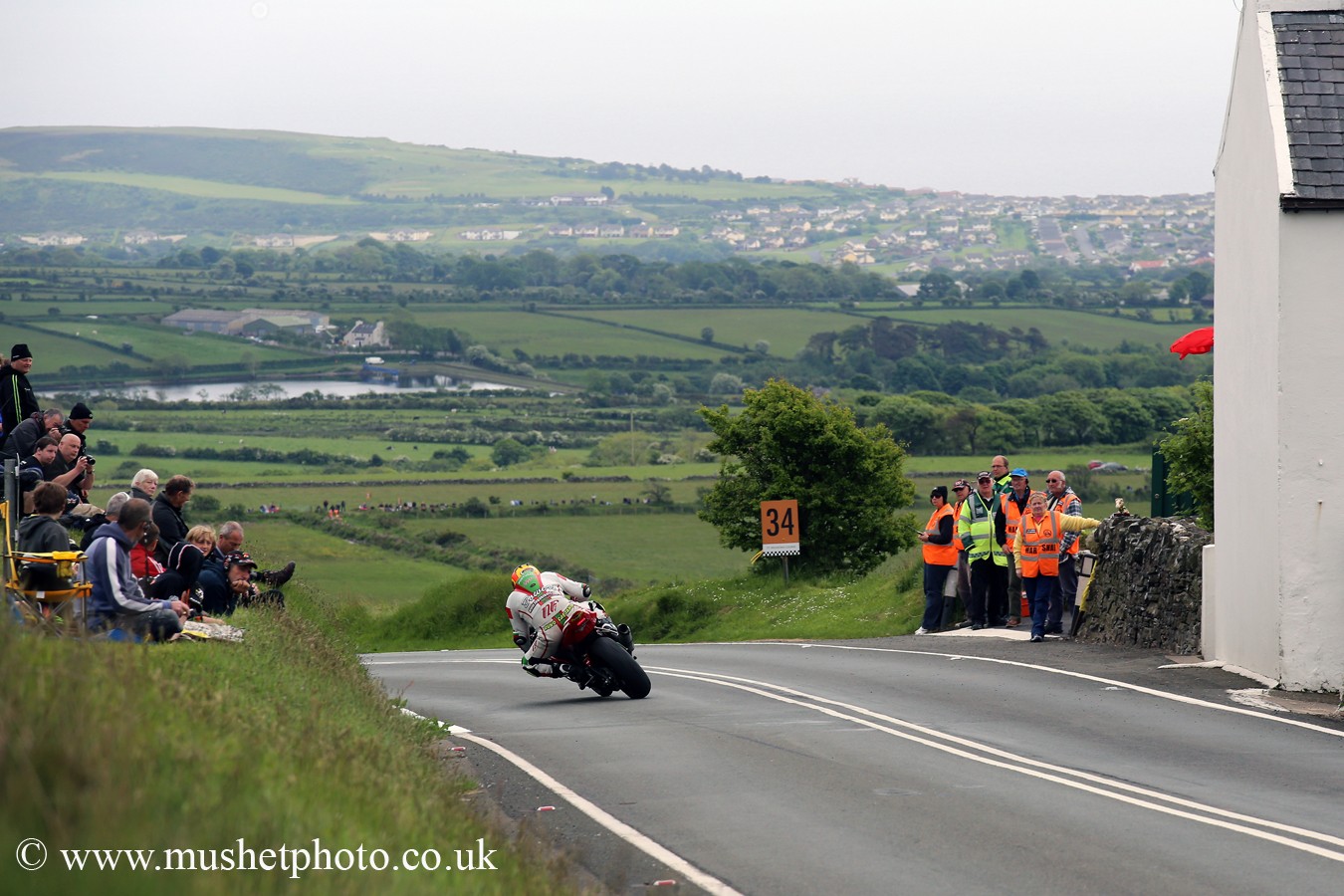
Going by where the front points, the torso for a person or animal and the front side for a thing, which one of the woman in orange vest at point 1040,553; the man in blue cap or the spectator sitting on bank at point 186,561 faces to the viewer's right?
the spectator sitting on bank

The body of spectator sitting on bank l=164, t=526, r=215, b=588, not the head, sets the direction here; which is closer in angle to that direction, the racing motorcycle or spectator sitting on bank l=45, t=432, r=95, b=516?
the racing motorcycle

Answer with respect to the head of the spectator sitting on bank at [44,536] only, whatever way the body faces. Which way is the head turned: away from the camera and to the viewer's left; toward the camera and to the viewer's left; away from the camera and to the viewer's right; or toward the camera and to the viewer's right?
away from the camera and to the viewer's right

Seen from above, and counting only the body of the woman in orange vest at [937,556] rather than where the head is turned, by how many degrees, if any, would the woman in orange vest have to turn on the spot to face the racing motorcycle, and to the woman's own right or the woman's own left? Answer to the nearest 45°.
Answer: approximately 45° to the woman's own left

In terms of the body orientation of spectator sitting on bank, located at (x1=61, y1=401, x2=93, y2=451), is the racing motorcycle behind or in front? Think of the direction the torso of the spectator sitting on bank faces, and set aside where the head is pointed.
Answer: in front

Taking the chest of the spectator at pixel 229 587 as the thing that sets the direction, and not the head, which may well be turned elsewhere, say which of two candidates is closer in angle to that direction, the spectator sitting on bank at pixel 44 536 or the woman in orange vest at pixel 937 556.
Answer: the woman in orange vest

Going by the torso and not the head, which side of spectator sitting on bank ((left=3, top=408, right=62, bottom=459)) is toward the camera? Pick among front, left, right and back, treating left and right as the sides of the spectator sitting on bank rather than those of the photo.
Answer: right

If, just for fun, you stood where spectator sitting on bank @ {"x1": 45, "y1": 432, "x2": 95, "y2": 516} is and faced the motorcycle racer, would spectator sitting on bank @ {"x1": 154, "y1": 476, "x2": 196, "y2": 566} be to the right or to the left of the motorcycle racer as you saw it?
right

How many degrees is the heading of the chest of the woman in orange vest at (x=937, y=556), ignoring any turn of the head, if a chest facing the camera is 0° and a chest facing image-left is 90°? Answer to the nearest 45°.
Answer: approximately 45°

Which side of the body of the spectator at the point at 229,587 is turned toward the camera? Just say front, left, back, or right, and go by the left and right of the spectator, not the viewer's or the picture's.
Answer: right

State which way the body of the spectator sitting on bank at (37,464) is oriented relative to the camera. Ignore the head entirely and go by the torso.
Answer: to the viewer's right

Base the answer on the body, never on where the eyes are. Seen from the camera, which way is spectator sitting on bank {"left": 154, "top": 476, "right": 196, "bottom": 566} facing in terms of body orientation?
to the viewer's right

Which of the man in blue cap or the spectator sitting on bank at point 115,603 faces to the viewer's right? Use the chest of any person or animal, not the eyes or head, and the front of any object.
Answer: the spectator sitting on bank

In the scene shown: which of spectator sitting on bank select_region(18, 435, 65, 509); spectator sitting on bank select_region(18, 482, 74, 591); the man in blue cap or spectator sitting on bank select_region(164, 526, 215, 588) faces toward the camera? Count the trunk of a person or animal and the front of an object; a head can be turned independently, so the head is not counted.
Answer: the man in blue cap

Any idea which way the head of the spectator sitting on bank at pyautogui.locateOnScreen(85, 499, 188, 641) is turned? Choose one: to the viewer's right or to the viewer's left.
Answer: to the viewer's right
